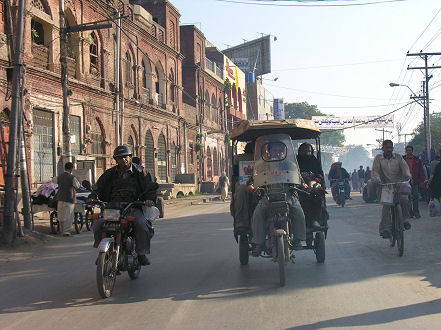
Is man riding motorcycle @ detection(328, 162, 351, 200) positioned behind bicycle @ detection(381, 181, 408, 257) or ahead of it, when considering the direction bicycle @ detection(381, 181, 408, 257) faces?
behind

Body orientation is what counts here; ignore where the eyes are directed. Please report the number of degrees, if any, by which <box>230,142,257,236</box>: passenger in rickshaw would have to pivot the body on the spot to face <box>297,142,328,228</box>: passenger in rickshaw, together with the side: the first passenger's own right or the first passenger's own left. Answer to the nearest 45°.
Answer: approximately 90° to the first passenger's own left

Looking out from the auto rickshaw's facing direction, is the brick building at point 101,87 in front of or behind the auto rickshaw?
behind

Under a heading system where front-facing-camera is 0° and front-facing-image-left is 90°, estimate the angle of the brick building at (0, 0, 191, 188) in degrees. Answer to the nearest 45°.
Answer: approximately 315°

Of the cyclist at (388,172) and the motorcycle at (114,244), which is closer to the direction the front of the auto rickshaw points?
the motorcycle

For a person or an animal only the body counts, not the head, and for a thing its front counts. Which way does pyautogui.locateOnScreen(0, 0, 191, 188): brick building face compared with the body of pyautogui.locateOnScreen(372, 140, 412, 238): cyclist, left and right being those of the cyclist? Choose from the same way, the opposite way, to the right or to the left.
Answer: to the left

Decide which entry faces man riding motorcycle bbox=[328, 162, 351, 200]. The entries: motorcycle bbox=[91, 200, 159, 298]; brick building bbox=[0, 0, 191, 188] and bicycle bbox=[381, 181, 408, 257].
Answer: the brick building

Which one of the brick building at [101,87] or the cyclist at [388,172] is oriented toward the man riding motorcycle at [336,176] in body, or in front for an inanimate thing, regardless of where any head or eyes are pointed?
the brick building

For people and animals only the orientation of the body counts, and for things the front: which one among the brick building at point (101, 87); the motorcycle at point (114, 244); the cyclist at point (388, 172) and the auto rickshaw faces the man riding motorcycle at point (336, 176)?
the brick building

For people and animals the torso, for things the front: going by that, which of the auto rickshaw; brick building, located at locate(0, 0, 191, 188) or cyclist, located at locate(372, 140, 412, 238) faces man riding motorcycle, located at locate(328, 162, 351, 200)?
the brick building
